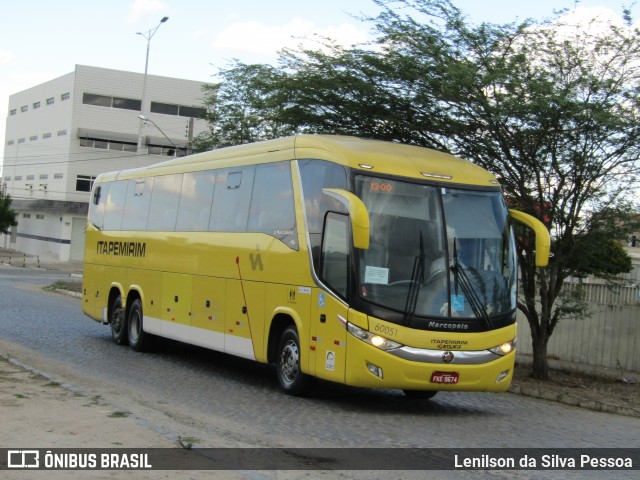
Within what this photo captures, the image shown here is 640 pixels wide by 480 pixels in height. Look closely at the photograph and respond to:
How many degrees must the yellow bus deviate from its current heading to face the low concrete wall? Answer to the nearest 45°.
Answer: approximately 90° to its left

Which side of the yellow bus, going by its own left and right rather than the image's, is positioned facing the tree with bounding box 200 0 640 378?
left

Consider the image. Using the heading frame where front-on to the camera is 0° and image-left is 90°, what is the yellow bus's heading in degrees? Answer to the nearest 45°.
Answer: approximately 315°
